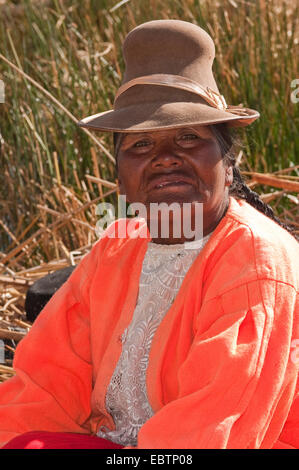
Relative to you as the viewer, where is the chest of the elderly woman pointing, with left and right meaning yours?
facing the viewer and to the left of the viewer
